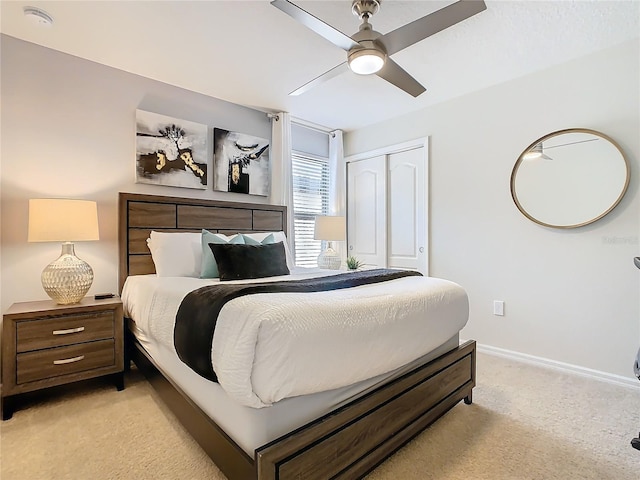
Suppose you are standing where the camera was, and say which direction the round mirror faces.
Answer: facing the viewer

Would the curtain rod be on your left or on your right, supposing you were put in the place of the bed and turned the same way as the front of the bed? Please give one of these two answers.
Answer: on your left

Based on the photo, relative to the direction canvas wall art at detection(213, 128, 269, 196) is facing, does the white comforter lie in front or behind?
in front

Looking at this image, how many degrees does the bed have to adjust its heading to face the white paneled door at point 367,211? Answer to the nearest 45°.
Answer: approximately 135° to its left

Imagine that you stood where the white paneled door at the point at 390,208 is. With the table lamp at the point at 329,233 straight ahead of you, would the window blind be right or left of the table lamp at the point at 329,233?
right

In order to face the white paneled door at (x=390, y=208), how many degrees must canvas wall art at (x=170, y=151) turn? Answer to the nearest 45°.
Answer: approximately 45° to its left

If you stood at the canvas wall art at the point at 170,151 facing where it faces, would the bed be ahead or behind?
ahead

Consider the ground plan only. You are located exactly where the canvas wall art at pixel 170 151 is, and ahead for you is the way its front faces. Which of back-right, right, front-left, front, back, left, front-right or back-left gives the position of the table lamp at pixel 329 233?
front-left

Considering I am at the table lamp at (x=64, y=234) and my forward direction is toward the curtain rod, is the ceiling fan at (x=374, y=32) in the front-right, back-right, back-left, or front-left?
front-right

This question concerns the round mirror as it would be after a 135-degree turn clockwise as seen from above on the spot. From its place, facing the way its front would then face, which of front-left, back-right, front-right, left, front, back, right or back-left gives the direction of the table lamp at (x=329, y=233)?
front-left

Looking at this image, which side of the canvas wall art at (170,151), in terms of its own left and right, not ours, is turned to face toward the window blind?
left

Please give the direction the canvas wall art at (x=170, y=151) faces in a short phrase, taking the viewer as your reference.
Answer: facing the viewer and to the right of the viewer

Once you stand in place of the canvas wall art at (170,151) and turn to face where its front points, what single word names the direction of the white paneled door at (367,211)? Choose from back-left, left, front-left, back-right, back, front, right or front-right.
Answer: front-left

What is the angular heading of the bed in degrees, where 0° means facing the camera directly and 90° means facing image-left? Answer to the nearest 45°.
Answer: approximately 315°
